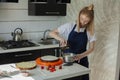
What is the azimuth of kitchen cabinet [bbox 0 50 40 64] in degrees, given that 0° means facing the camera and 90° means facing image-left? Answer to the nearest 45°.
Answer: approximately 315°
